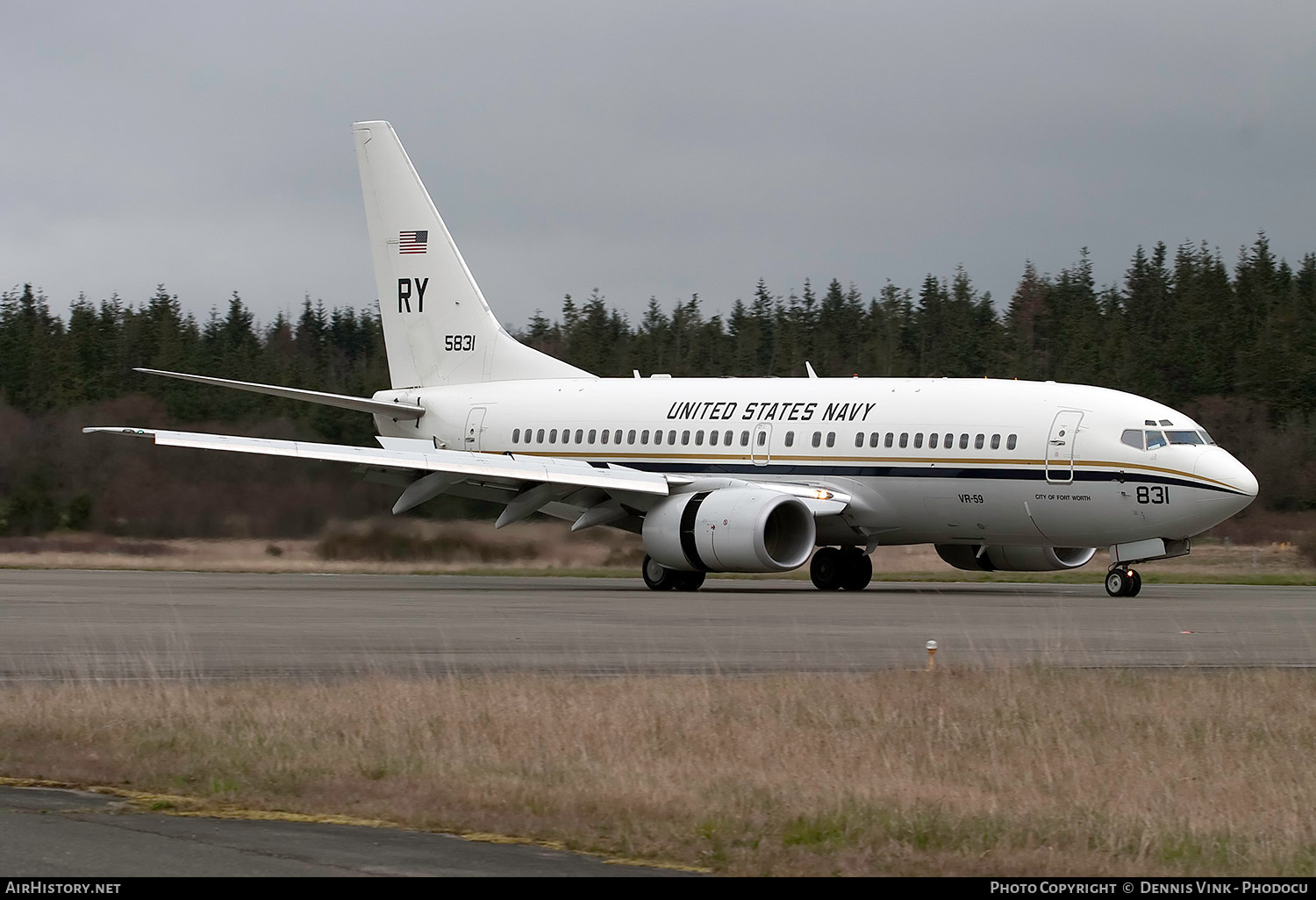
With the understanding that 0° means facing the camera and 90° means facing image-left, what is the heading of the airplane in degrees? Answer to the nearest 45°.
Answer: approximately 315°
